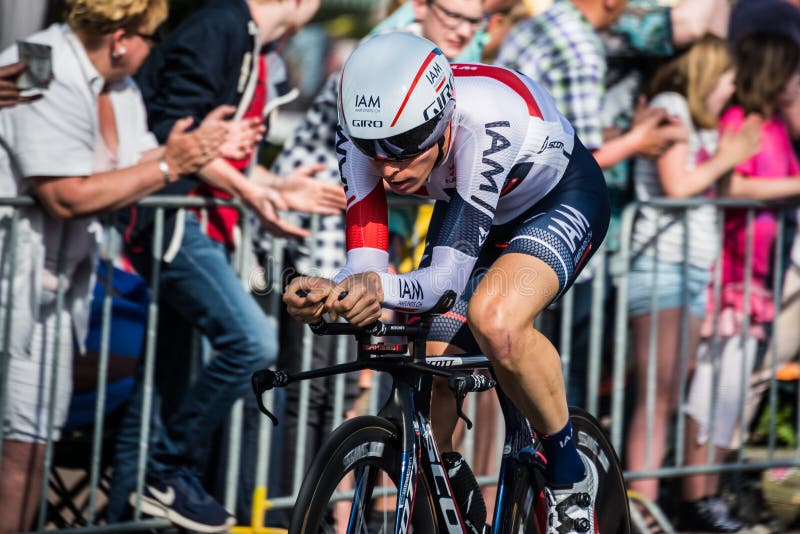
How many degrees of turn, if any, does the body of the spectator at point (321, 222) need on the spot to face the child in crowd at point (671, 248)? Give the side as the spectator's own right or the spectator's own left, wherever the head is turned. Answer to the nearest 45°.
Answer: approximately 45° to the spectator's own left

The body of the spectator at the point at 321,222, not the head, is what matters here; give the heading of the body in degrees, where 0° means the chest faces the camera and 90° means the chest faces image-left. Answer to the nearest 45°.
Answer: approximately 315°

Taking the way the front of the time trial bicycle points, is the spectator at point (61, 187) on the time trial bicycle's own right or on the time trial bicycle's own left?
on the time trial bicycle's own right
